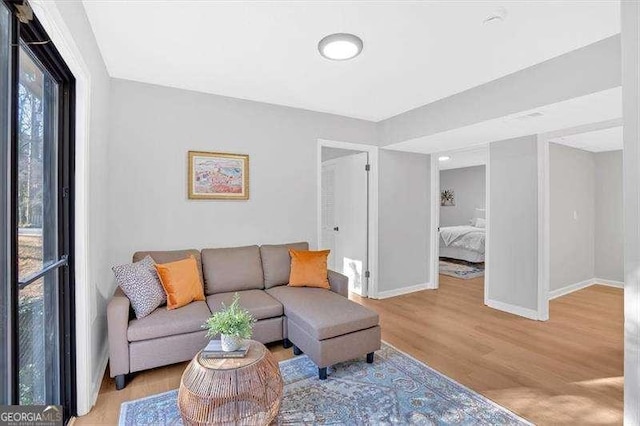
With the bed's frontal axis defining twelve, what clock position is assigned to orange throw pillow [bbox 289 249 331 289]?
The orange throw pillow is roughly at 11 o'clock from the bed.

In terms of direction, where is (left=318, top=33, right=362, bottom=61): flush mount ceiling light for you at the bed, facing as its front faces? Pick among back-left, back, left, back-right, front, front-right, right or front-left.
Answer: front-left

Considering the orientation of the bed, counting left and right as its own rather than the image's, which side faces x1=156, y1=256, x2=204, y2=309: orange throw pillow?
front

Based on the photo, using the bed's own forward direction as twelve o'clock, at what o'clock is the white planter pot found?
The white planter pot is roughly at 11 o'clock from the bed.

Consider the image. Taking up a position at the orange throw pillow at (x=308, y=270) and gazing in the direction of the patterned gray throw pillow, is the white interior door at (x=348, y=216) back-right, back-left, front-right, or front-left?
back-right

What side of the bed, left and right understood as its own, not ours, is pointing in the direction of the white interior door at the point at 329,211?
front

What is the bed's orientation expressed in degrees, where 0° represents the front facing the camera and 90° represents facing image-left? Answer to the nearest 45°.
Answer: approximately 45°

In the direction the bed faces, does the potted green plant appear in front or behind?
in front

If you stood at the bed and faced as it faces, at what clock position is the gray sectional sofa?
The gray sectional sofa is roughly at 11 o'clock from the bed.

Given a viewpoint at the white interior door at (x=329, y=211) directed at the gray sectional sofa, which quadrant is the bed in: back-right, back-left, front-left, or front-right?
back-left

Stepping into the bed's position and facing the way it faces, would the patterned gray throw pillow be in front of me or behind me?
in front
